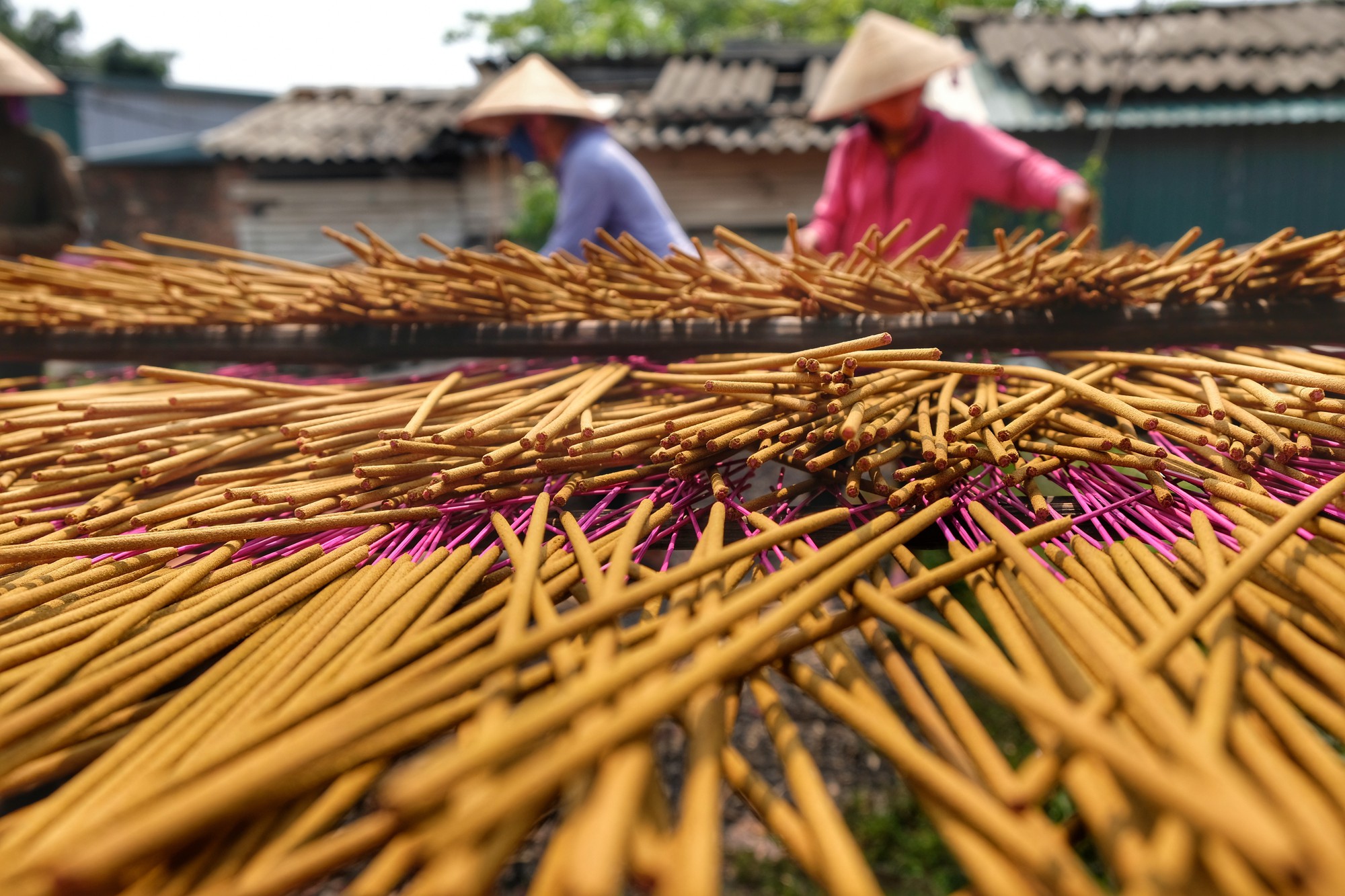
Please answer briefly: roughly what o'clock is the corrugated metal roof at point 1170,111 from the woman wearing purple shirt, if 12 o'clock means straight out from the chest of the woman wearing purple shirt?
The corrugated metal roof is roughly at 5 o'clock from the woman wearing purple shirt.

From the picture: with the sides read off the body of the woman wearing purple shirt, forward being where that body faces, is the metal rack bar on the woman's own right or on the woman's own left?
on the woman's own left

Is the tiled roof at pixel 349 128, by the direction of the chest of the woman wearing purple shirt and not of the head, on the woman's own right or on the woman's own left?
on the woman's own right

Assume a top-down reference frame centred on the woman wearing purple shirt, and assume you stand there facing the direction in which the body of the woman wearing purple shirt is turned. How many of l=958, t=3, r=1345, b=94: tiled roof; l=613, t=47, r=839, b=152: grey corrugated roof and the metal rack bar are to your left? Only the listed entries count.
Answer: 1

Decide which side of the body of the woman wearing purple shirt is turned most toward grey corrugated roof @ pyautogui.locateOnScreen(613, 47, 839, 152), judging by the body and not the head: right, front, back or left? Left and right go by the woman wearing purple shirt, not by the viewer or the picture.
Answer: right

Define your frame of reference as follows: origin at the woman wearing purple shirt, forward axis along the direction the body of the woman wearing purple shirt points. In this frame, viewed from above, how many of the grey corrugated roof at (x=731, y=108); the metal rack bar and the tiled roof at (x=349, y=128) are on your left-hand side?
1

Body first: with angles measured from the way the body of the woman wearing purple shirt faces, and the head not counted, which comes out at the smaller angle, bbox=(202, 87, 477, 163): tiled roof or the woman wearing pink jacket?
the tiled roof

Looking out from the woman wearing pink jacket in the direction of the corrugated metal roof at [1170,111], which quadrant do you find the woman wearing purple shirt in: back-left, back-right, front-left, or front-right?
back-left

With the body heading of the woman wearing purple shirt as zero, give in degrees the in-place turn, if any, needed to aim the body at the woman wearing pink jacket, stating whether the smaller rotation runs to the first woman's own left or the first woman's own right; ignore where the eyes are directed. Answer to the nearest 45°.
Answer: approximately 180°

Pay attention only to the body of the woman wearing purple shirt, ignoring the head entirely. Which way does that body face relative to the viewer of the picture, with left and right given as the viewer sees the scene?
facing to the left of the viewer

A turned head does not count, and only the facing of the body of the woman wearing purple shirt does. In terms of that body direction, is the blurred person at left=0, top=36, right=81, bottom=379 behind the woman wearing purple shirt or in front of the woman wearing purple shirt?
in front

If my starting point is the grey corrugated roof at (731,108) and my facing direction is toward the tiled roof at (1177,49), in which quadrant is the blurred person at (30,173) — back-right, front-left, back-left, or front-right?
back-right
